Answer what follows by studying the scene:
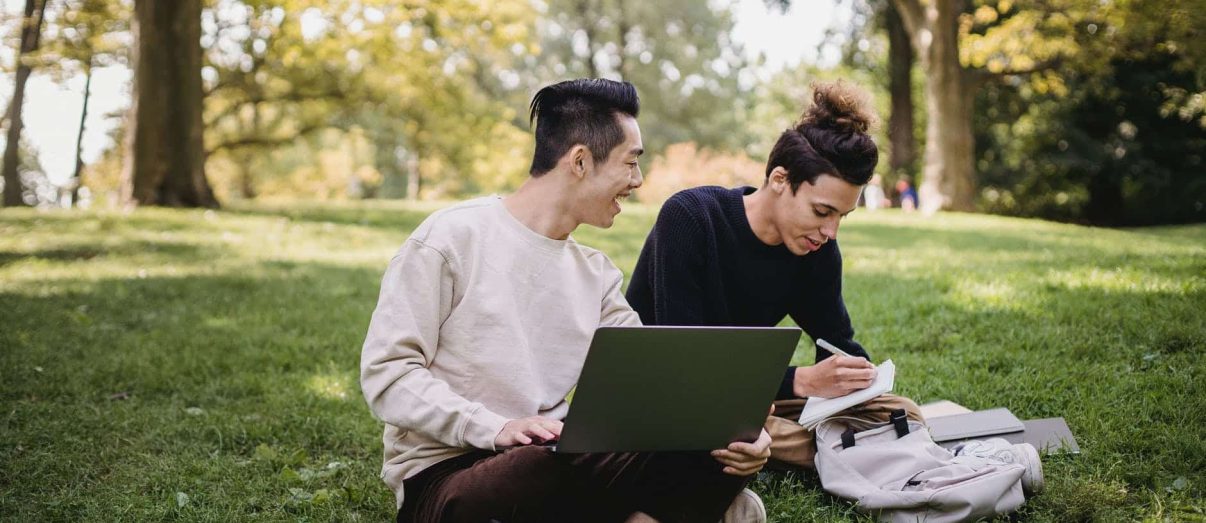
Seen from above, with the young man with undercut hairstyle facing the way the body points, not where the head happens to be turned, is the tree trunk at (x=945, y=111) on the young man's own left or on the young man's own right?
on the young man's own left

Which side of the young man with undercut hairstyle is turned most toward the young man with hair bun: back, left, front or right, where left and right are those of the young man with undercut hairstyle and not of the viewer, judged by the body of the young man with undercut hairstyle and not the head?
left

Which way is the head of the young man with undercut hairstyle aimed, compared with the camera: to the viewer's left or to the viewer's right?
to the viewer's right
